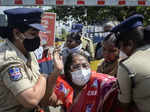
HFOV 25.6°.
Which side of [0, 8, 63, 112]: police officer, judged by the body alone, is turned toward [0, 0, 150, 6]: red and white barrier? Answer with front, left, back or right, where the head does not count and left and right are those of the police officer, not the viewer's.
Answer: left

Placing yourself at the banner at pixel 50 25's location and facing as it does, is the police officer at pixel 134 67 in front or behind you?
in front

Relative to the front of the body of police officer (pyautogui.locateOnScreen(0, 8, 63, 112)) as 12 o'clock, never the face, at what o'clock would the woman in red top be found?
The woman in red top is roughly at 11 o'clock from the police officer.

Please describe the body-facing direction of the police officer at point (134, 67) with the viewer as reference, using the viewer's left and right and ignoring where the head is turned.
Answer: facing away from the viewer and to the left of the viewer

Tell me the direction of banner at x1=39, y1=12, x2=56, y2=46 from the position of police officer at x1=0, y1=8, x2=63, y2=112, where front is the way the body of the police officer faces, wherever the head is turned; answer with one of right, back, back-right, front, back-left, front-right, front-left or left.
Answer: left

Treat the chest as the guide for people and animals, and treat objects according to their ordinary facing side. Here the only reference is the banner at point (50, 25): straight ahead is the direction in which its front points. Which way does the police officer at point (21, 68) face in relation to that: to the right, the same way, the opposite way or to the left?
to the left

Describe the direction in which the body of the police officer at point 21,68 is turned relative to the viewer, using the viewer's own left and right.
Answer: facing to the right of the viewer

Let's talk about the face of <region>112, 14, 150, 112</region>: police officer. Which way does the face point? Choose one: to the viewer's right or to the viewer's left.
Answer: to the viewer's left

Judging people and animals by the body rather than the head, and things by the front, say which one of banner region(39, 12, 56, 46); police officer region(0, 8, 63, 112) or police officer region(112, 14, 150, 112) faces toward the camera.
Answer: the banner

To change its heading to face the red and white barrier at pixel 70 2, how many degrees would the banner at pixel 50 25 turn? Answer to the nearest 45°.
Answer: approximately 180°

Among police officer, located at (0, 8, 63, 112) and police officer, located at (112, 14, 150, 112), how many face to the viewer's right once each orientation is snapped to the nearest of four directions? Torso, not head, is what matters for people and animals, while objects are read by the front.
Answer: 1

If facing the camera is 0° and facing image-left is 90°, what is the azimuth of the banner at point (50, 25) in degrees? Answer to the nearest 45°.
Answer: approximately 0°

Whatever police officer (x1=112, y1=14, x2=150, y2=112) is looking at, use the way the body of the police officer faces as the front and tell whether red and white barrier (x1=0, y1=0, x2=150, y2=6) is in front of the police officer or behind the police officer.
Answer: in front
